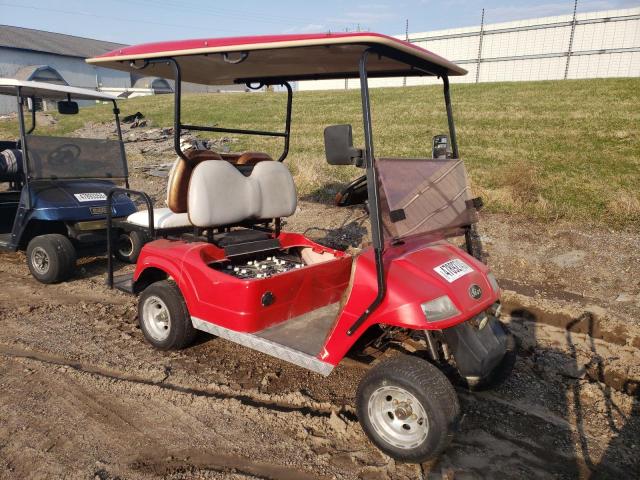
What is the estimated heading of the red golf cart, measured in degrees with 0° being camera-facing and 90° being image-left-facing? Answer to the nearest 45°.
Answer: approximately 315°

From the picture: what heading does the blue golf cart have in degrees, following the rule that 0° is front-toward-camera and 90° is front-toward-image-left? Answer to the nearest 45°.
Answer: approximately 315°

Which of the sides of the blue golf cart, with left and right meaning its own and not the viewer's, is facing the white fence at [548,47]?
left

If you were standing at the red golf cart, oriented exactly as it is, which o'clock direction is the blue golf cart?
The blue golf cart is roughly at 6 o'clock from the red golf cart.

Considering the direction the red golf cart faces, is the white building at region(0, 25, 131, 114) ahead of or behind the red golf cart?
behind

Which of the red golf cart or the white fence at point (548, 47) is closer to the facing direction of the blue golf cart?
the red golf cart

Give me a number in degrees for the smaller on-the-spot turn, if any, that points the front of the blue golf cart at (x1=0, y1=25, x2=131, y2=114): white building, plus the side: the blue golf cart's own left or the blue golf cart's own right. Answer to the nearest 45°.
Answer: approximately 135° to the blue golf cart's own left

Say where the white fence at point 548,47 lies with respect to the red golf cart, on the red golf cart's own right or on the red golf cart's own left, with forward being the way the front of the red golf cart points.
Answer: on the red golf cart's own left
